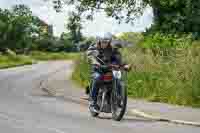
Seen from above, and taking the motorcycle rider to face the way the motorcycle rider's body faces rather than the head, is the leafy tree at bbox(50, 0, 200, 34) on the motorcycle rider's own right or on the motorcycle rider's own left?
on the motorcycle rider's own left

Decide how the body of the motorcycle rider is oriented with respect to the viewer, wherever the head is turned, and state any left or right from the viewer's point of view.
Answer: facing the viewer and to the right of the viewer

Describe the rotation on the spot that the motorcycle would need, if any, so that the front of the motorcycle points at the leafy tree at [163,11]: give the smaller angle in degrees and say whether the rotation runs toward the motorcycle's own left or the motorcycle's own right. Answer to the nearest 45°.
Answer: approximately 135° to the motorcycle's own left

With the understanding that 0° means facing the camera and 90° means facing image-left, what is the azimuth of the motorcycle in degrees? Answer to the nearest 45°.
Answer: approximately 315°
